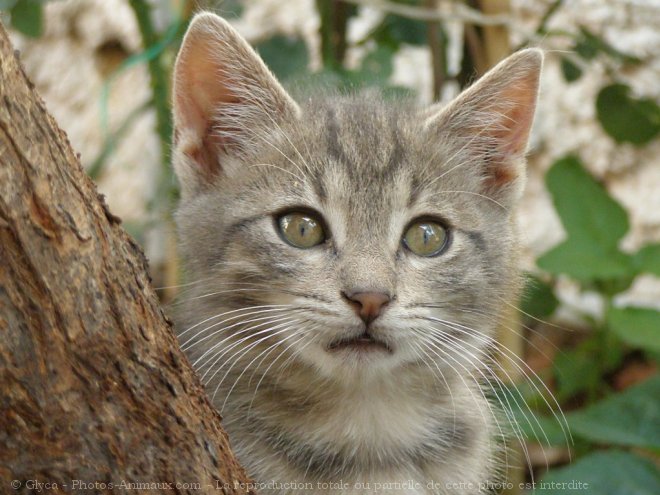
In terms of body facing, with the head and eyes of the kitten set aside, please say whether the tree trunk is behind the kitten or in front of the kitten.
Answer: in front

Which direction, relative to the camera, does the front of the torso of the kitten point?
toward the camera

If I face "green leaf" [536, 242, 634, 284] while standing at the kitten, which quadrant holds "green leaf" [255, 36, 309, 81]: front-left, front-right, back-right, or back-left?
front-left

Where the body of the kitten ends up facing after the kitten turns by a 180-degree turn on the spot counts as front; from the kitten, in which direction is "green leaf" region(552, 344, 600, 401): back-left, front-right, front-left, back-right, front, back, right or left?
front-right

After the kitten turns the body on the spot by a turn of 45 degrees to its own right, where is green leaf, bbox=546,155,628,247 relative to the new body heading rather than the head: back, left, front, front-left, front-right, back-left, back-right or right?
back

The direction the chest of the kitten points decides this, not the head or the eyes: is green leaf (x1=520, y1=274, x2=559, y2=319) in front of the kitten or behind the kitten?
behind

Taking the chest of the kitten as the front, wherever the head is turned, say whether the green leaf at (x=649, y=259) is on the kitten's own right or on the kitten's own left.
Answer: on the kitten's own left

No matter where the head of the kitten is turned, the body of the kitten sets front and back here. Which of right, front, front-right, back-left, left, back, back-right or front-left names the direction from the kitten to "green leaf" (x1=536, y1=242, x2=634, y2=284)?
back-left

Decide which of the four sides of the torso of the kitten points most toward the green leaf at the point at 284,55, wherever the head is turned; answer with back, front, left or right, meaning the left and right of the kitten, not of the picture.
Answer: back
